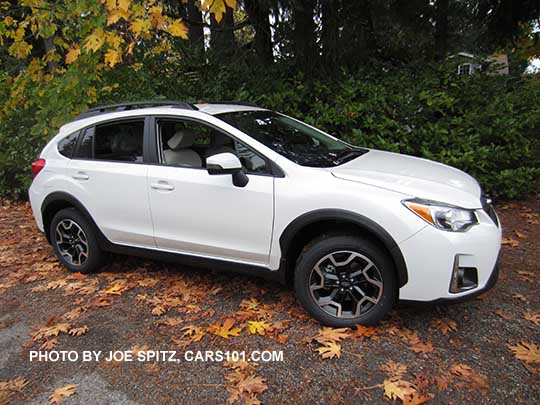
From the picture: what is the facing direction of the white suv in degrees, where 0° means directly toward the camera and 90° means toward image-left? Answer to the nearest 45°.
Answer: approximately 315°

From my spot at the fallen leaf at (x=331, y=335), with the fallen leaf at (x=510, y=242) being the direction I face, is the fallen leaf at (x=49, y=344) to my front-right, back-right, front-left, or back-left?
back-left

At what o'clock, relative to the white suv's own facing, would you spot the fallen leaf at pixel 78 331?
The fallen leaf is roughly at 4 o'clock from the white suv.

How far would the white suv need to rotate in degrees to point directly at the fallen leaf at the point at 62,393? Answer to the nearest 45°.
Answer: approximately 90° to its right

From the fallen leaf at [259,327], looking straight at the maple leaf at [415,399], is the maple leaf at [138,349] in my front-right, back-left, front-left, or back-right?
back-right
